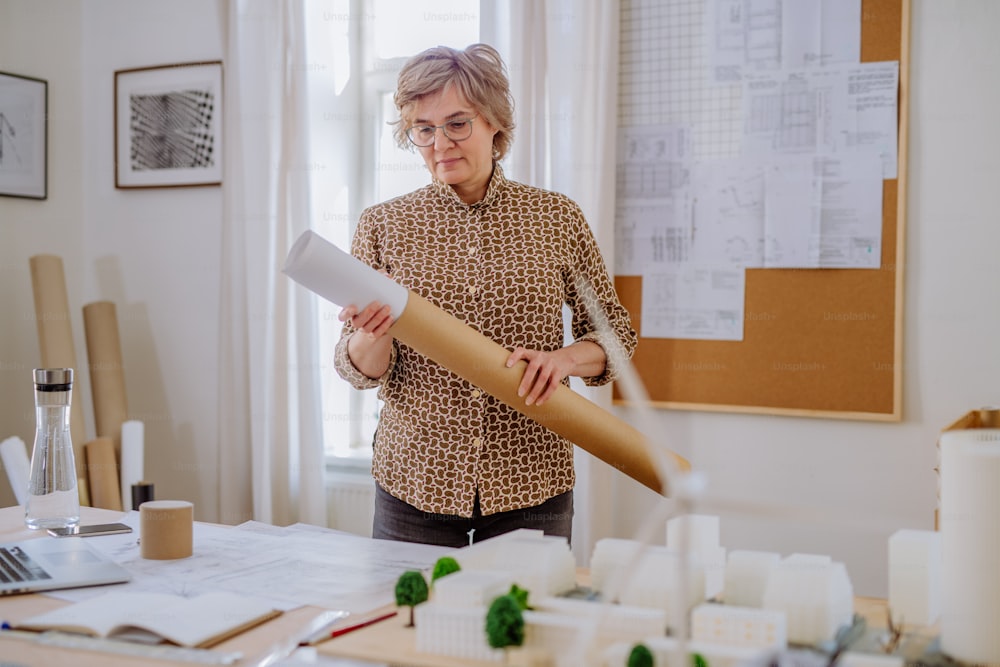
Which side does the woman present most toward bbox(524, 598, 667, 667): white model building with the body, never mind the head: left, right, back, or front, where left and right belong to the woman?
front

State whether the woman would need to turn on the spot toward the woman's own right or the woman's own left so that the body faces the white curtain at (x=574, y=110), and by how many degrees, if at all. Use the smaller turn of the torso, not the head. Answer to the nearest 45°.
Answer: approximately 180°

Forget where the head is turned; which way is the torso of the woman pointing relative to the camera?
toward the camera

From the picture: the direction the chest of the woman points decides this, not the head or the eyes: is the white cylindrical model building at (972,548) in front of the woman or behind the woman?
in front

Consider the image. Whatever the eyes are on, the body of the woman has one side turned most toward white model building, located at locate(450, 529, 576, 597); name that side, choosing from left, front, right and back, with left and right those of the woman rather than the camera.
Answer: front

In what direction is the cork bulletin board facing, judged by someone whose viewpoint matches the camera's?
facing the viewer

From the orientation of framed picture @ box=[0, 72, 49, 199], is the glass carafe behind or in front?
in front

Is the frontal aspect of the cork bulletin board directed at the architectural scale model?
yes

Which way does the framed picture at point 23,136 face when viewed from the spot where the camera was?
facing the viewer and to the right of the viewer
